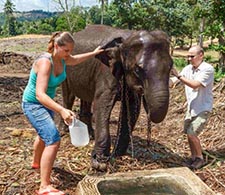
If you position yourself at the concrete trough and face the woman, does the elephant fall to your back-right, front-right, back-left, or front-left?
front-right

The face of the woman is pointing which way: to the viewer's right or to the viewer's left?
to the viewer's right

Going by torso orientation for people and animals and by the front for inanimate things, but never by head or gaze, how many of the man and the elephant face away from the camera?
0

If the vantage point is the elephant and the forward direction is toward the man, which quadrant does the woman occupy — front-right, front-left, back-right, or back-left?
back-right

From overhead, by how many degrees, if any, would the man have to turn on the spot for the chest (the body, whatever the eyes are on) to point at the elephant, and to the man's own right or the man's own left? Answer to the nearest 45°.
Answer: approximately 45° to the man's own right

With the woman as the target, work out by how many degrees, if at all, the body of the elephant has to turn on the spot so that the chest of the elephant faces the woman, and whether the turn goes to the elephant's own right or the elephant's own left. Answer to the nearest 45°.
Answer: approximately 90° to the elephant's own right

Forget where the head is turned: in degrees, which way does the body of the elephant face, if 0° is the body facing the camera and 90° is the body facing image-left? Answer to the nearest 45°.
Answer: approximately 315°

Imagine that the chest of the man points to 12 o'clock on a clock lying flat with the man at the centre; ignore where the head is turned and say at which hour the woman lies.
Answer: The woman is roughly at 12 o'clock from the man.

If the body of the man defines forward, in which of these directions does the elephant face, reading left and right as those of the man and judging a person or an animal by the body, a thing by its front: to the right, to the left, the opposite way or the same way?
to the left

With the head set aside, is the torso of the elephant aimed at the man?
no

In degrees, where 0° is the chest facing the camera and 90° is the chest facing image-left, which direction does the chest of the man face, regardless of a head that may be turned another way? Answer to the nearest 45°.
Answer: approximately 45°
